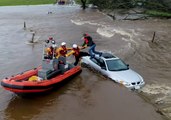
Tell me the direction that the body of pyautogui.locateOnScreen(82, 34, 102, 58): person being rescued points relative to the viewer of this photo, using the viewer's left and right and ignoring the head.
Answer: facing to the left of the viewer

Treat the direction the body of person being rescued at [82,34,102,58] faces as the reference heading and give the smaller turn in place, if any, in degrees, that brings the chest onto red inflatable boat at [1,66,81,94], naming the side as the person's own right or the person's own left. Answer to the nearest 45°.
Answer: approximately 45° to the person's own left

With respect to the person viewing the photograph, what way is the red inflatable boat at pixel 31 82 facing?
facing the viewer and to the left of the viewer

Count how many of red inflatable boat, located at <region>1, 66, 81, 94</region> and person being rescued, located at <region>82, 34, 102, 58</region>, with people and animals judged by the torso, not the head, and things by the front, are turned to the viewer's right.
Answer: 0

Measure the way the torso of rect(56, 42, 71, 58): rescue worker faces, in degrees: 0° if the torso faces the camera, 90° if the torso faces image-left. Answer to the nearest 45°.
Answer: approximately 270°

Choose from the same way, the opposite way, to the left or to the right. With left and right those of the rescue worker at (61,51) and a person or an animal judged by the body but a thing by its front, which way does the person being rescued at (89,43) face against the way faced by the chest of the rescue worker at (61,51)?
the opposite way

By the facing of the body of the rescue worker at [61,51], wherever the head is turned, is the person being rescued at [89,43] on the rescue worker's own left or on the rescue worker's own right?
on the rescue worker's own left

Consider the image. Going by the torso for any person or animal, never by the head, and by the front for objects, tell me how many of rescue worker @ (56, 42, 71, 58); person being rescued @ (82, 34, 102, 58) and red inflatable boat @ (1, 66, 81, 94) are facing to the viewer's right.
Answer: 1

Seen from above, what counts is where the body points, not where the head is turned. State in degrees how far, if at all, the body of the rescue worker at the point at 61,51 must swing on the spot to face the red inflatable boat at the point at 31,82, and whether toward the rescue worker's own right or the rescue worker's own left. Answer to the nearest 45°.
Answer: approximately 135° to the rescue worker's own right

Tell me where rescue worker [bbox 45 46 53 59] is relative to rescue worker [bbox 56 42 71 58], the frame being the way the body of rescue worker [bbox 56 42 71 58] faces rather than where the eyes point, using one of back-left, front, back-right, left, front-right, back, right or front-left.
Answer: back-right

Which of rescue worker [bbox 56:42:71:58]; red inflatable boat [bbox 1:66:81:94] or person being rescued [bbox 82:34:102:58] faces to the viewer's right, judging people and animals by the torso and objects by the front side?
rescue worker [bbox 56:42:71:58]
